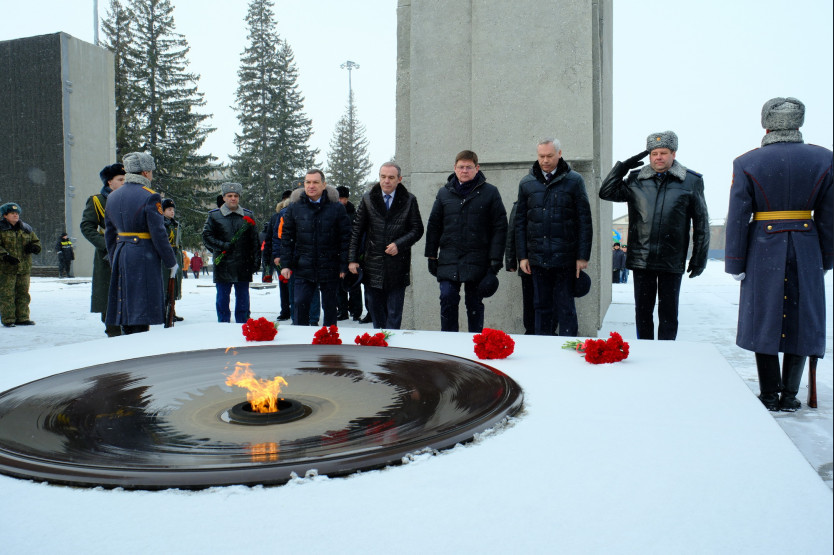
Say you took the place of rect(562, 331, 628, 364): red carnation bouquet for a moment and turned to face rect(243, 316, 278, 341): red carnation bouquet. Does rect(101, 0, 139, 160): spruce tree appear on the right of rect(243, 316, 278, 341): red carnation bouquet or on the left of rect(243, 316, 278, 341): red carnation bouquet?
right

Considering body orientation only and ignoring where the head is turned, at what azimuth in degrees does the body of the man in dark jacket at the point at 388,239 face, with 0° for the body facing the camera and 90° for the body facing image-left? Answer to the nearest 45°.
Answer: approximately 0°

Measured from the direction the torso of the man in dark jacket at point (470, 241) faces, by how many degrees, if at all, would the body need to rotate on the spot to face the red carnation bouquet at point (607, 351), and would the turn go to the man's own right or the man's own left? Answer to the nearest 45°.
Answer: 0° — they already face it

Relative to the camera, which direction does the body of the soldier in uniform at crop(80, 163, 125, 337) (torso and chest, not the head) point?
to the viewer's right

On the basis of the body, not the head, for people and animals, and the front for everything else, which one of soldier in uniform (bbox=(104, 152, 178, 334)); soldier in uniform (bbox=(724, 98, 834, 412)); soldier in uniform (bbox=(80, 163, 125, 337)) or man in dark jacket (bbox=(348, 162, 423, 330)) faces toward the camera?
the man in dark jacket

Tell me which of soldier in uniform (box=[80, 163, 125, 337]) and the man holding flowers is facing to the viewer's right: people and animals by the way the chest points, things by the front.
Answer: the soldier in uniform

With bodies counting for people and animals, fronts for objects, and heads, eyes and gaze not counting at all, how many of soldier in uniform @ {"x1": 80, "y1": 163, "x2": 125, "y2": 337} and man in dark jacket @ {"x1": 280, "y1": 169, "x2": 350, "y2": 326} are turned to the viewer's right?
1

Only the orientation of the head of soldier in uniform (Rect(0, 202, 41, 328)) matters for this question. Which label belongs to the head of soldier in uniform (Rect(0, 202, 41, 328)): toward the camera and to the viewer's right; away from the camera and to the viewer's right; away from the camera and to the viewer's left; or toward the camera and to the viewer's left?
toward the camera and to the viewer's right

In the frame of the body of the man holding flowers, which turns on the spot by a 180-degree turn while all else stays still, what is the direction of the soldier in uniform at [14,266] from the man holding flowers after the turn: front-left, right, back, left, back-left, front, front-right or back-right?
front-left
